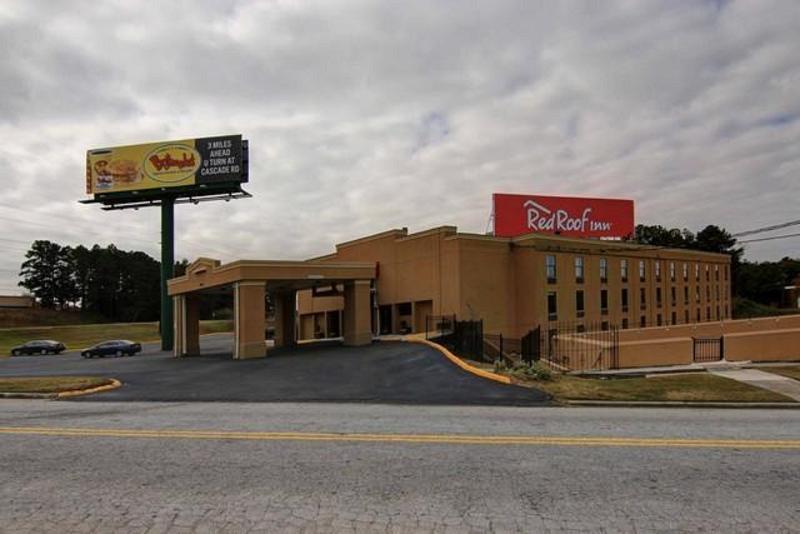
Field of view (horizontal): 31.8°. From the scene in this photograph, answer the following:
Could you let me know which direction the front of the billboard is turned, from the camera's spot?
facing the viewer

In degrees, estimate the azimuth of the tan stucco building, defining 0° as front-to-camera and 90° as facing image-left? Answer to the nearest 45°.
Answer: approximately 45°

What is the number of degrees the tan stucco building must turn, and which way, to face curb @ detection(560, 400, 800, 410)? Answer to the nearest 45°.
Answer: approximately 45° to its left

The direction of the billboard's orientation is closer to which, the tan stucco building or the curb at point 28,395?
the curb

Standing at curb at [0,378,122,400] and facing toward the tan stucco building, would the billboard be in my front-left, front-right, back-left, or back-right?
front-left

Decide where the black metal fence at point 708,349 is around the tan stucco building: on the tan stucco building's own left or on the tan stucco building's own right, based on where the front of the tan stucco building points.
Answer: on the tan stucco building's own left

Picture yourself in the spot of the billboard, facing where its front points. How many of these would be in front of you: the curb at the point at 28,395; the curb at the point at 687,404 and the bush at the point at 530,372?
3

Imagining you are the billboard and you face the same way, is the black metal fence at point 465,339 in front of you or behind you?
in front

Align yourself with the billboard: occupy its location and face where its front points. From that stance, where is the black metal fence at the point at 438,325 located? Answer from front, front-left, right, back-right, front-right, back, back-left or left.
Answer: front-left

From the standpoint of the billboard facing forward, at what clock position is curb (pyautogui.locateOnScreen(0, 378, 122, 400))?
The curb is roughly at 12 o'clock from the billboard.

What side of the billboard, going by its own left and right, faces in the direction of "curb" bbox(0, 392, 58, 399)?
front

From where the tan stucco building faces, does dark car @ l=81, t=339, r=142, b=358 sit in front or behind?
in front

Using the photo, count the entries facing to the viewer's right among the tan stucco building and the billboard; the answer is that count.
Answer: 0
